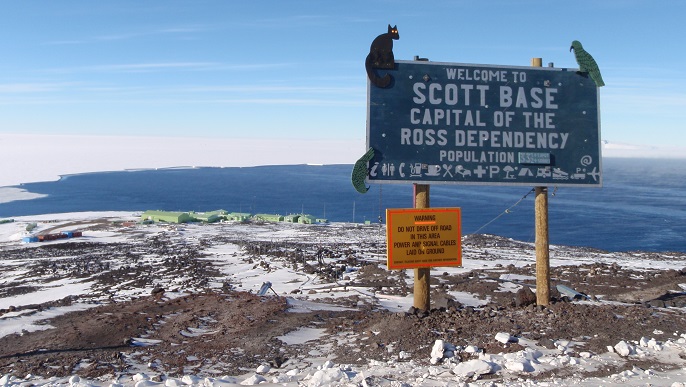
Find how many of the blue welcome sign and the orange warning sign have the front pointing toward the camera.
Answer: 2

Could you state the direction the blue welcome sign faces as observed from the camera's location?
facing the viewer

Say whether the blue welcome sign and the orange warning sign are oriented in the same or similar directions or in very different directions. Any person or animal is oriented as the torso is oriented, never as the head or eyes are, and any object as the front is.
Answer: same or similar directions

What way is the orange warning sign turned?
toward the camera
